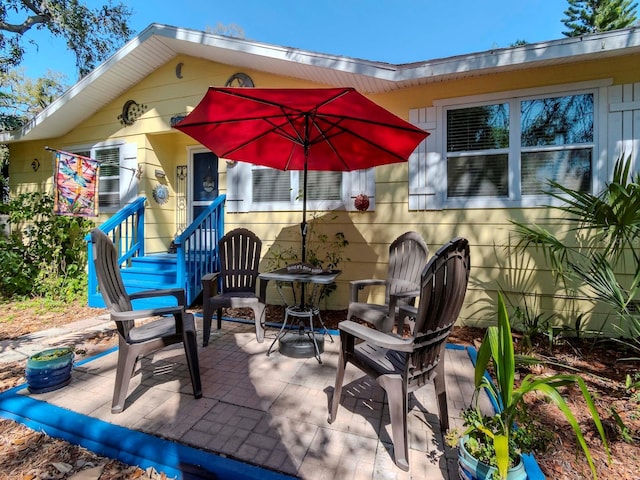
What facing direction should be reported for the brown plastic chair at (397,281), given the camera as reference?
facing the viewer and to the left of the viewer

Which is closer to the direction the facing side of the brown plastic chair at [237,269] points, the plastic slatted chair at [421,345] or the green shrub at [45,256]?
the plastic slatted chair

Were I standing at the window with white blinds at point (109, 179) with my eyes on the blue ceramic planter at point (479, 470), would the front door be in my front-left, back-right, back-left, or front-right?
front-left

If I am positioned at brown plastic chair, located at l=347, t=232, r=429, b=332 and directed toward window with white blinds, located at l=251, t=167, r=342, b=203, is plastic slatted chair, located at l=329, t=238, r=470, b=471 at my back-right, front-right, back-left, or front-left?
back-left

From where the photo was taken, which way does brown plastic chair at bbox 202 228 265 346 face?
toward the camera

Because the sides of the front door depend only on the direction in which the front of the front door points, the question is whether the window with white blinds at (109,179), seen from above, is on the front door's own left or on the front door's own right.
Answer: on the front door's own right

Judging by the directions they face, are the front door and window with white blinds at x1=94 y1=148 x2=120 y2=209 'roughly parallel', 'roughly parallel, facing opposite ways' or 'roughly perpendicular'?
roughly parallel

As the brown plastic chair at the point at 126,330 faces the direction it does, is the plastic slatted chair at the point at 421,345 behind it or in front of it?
in front

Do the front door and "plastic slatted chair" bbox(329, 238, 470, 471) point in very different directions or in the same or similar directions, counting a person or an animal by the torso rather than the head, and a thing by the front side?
very different directions

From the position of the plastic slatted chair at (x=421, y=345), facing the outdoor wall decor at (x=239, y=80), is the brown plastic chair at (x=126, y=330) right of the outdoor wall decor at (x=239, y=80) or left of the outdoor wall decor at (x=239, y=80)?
left

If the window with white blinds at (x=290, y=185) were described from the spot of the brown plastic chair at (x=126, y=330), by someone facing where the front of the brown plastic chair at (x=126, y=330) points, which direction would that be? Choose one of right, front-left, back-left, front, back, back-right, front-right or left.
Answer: front-left

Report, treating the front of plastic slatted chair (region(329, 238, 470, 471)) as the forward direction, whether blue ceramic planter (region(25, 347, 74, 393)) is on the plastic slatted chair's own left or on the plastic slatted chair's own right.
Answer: on the plastic slatted chair's own left

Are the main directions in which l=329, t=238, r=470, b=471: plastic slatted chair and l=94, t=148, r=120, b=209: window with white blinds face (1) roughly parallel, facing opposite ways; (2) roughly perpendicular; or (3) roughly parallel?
roughly perpendicular

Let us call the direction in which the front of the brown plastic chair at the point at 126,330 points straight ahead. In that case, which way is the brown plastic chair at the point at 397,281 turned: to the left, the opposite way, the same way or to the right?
the opposite way

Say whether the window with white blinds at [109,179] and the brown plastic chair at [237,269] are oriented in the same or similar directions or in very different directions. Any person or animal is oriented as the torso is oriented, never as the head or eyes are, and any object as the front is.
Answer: same or similar directions

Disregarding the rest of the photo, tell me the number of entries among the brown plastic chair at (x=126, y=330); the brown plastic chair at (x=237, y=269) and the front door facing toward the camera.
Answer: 2

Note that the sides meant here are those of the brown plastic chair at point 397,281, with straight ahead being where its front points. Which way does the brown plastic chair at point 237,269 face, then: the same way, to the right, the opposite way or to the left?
to the left
